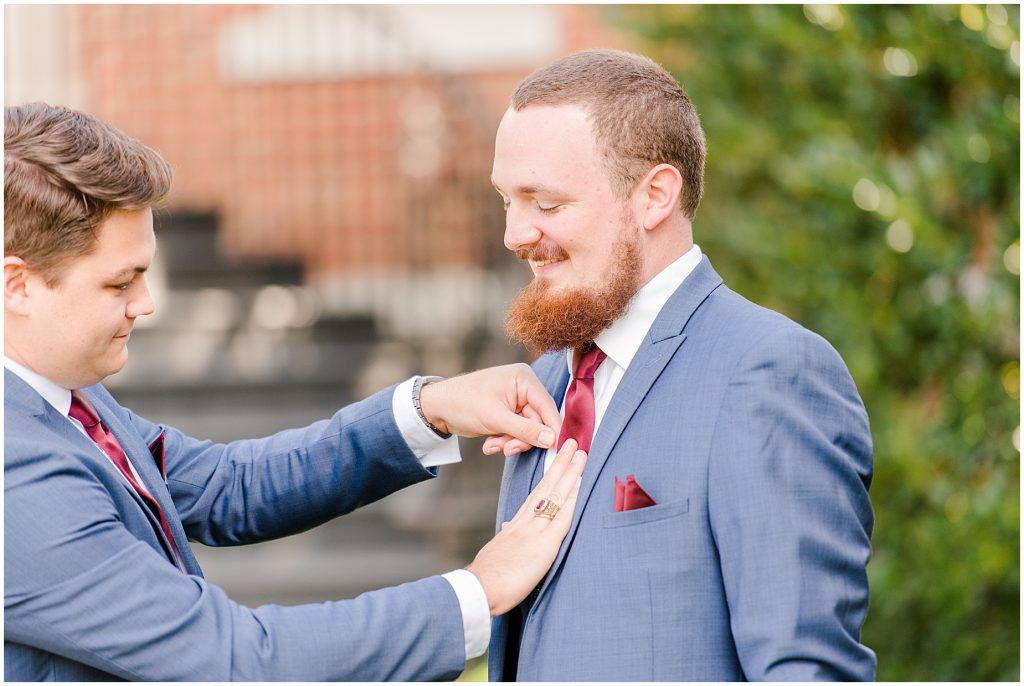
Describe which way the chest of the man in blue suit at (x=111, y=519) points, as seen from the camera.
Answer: to the viewer's right

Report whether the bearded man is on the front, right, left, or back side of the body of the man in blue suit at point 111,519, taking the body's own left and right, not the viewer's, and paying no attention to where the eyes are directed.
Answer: front

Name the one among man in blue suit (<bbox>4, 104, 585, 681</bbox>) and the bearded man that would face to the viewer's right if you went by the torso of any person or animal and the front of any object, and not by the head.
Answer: the man in blue suit

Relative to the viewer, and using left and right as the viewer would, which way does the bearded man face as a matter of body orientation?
facing the viewer and to the left of the viewer

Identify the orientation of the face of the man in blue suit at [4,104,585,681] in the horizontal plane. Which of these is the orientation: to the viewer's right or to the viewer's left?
to the viewer's right
